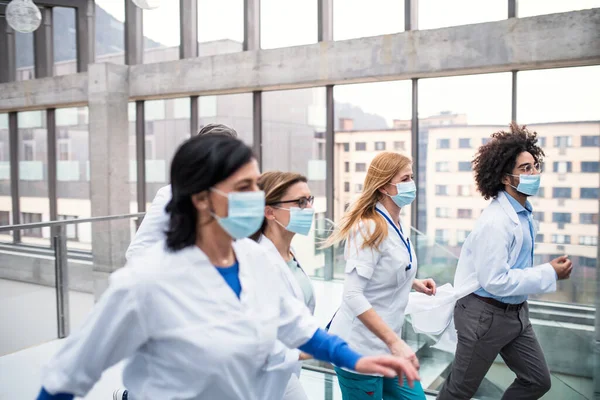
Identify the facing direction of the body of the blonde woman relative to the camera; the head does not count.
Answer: to the viewer's right

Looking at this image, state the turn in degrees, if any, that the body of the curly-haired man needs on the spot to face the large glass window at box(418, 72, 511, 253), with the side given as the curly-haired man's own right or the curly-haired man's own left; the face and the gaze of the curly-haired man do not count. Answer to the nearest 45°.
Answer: approximately 90° to the curly-haired man's own left

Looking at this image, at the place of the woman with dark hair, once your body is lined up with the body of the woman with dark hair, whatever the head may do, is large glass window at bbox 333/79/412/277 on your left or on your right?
on your left

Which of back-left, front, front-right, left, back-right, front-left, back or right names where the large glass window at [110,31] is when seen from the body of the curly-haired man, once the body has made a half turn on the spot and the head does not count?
front-right

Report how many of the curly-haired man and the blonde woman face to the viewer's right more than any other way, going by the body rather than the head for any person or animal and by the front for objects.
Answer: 2

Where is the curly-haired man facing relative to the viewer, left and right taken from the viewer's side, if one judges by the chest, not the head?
facing to the right of the viewer

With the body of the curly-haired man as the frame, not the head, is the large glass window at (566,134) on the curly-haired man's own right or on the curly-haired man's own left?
on the curly-haired man's own left

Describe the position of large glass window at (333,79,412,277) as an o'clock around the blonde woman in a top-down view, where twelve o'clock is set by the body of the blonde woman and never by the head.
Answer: The large glass window is roughly at 9 o'clock from the blonde woman.

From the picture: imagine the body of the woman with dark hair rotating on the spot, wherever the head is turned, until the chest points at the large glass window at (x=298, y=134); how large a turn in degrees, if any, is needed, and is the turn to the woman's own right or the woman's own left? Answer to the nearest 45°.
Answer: approximately 135° to the woman's own left

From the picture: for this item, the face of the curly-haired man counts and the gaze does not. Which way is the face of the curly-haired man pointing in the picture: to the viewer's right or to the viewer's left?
to the viewer's right

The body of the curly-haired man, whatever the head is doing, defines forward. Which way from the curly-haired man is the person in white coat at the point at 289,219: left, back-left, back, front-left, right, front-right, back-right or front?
back-right

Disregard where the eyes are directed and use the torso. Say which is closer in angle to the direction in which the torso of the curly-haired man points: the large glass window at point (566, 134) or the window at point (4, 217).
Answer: the large glass window
